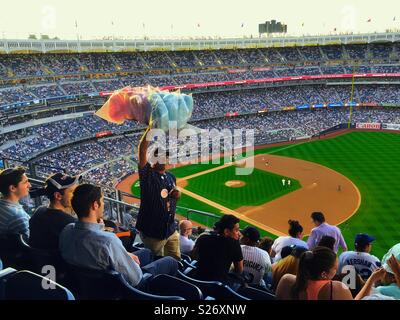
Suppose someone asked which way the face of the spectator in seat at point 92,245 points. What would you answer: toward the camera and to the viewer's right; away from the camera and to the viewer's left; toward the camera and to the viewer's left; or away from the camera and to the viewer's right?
away from the camera and to the viewer's right

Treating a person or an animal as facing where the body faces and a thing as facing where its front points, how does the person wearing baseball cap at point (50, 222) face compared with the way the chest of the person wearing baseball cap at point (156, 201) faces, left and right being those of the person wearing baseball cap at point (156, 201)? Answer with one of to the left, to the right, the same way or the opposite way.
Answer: to the left

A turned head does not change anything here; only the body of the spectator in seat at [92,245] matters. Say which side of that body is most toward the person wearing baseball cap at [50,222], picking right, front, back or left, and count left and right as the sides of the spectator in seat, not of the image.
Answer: left

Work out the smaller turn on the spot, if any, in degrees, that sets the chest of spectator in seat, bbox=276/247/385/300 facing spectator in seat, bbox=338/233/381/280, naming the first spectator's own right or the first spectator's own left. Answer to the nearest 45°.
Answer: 0° — they already face them

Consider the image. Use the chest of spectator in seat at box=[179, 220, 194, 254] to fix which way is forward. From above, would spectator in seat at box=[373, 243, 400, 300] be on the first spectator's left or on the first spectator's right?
on the first spectator's right

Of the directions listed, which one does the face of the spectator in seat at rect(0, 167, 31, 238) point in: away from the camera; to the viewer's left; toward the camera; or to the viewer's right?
to the viewer's right

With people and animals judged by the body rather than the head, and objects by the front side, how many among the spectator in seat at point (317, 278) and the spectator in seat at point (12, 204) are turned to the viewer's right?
1

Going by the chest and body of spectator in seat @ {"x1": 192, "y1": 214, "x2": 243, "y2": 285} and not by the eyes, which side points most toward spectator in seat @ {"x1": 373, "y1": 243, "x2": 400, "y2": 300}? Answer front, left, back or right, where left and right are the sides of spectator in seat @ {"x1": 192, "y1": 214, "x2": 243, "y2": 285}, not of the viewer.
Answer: right

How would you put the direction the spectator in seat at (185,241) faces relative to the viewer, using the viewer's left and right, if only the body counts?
facing away from the viewer and to the right of the viewer

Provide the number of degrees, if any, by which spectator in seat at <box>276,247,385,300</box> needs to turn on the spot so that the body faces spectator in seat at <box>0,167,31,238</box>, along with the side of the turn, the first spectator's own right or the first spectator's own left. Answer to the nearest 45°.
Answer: approximately 90° to the first spectator's own left

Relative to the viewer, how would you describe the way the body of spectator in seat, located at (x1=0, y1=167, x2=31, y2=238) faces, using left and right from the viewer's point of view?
facing to the right of the viewer

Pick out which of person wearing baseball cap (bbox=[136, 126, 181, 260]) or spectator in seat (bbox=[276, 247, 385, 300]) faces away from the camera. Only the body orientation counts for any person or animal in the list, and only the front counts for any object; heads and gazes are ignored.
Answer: the spectator in seat

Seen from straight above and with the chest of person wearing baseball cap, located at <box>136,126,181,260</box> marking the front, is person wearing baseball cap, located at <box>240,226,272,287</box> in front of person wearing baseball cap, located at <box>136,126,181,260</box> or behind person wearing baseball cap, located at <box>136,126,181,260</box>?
in front

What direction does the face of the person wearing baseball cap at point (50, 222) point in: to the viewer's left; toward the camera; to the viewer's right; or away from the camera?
to the viewer's right

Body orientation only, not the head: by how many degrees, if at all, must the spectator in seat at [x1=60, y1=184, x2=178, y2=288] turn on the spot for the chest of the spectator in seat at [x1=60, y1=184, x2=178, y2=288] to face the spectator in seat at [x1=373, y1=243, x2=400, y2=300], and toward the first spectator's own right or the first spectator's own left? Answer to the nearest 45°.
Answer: approximately 90° to the first spectator's own right

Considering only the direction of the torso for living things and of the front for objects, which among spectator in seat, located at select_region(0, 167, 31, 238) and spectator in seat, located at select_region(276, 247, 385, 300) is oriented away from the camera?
spectator in seat, located at select_region(276, 247, 385, 300)

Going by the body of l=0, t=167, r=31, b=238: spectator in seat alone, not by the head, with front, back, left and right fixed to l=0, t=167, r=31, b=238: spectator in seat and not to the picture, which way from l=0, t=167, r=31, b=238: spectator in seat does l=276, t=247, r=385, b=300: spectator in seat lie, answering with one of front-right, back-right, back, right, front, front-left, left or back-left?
front-right

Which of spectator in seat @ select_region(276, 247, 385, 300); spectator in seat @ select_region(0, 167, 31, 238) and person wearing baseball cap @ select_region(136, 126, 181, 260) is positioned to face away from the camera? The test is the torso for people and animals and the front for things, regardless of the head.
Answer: spectator in seat @ select_region(276, 247, 385, 300)
